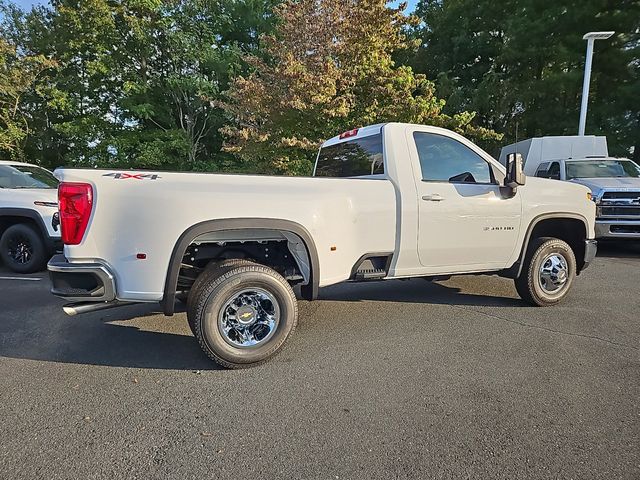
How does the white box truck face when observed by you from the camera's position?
facing the viewer and to the right of the viewer

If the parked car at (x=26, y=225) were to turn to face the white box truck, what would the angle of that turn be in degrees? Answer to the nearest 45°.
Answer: approximately 45° to its left

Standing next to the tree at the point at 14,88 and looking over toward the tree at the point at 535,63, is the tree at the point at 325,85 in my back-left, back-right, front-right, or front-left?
front-right

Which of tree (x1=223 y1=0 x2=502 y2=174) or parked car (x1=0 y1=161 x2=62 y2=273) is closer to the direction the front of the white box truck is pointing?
the parked car

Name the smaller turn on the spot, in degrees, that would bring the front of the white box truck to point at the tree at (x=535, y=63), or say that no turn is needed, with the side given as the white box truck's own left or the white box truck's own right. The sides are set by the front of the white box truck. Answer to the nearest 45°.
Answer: approximately 135° to the white box truck's own left

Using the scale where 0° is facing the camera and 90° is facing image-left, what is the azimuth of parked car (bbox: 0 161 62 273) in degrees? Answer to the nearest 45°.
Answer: approximately 315°

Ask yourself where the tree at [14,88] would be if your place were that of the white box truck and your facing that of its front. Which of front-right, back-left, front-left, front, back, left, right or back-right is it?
back-right

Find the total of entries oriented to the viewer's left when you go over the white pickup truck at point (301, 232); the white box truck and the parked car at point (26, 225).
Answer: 0

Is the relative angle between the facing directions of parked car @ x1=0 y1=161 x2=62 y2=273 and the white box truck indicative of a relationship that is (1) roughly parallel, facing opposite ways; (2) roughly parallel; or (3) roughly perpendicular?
roughly perpendicular

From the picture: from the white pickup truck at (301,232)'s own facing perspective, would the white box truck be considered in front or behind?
in front

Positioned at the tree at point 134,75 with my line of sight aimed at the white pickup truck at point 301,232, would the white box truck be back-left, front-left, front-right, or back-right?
front-left

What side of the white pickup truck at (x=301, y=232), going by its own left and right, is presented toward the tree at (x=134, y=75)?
left

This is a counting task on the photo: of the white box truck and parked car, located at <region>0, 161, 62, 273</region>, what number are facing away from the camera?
0

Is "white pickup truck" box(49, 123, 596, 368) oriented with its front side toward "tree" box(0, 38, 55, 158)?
no

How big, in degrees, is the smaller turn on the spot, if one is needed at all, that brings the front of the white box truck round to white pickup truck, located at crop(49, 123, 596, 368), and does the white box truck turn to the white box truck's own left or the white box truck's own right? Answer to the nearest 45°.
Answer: approximately 45° to the white box truck's own right

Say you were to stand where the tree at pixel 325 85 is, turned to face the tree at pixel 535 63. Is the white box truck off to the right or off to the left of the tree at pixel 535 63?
right

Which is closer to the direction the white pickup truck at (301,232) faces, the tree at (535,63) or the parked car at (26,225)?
the tree

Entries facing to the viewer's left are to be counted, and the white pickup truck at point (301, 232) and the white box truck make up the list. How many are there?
0

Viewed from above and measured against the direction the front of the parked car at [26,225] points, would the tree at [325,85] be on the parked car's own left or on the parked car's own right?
on the parked car's own left

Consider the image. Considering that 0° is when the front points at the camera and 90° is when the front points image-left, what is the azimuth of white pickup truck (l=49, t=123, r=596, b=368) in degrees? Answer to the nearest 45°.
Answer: approximately 225°

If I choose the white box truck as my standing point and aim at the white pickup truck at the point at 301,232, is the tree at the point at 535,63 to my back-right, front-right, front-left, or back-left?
back-right

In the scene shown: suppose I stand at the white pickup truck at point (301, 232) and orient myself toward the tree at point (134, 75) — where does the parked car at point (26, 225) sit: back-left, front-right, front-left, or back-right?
front-left

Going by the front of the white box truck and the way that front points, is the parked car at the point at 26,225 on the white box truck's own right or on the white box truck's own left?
on the white box truck's own right
